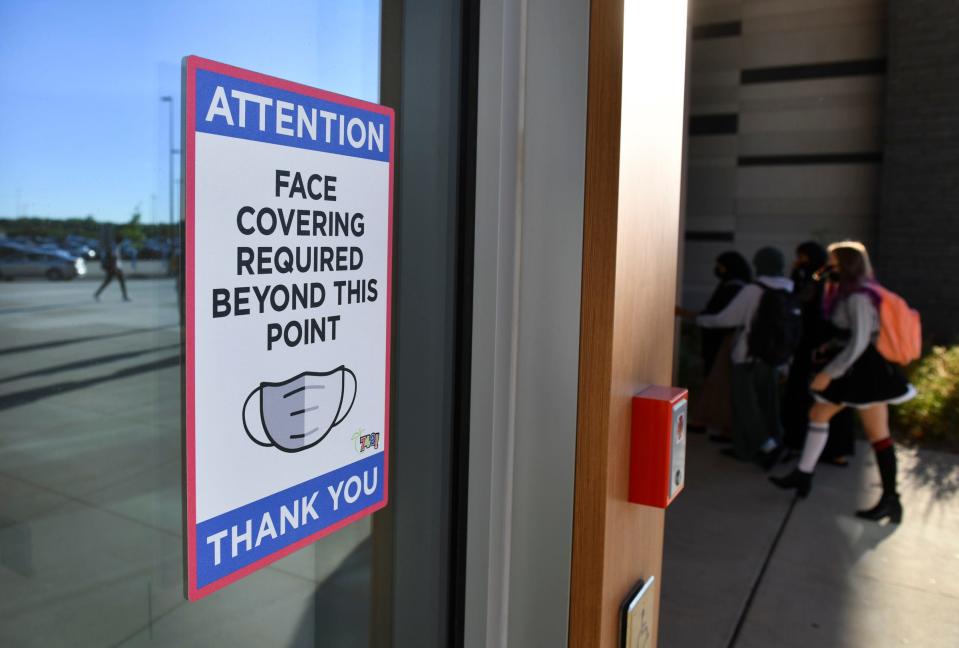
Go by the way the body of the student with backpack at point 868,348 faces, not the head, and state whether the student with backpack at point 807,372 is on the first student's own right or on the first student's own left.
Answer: on the first student's own right

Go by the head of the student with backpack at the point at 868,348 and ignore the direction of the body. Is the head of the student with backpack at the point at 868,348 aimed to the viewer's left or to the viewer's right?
to the viewer's left

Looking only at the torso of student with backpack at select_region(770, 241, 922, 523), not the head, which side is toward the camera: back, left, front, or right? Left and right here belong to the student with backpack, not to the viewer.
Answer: left

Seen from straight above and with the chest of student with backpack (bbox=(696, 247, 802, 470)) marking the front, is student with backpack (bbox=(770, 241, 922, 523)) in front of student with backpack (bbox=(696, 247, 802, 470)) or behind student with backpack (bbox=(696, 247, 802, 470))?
behind

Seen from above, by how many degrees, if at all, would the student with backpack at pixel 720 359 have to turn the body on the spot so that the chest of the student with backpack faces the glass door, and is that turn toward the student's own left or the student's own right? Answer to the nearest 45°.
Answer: approximately 90° to the student's own left

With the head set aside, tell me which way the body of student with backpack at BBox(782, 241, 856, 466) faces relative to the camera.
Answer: to the viewer's left

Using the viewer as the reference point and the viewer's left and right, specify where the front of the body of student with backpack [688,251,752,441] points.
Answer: facing to the left of the viewer

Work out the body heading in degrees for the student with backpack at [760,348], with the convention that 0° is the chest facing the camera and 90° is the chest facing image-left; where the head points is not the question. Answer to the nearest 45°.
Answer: approximately 135°
